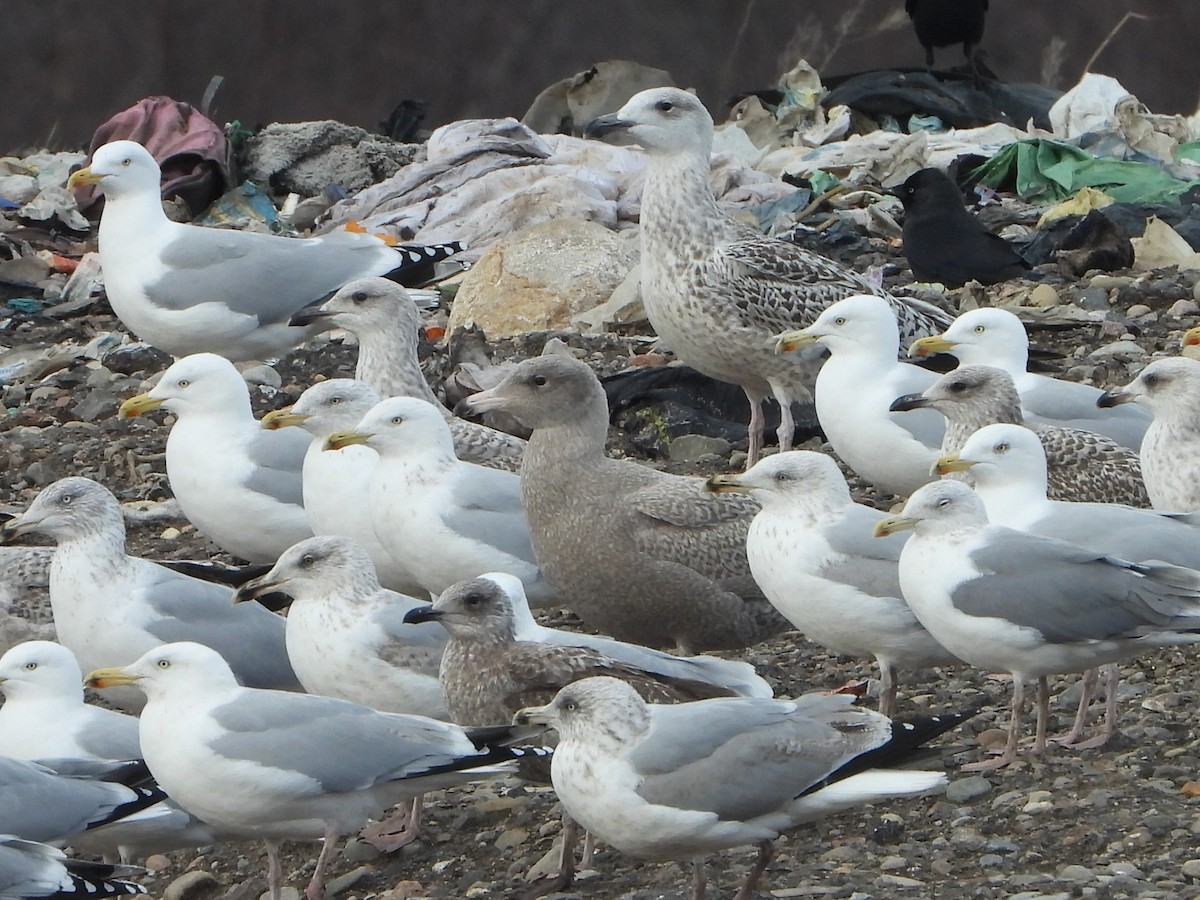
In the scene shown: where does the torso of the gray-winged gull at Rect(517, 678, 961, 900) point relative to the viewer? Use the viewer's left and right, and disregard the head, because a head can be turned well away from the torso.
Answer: facing to the left of the viewer

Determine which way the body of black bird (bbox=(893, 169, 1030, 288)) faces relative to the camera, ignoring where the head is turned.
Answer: to the viewer's left

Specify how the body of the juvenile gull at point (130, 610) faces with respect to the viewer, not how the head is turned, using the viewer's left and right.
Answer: facing to the left of the viewer

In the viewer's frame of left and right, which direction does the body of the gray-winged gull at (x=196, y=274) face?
facing to the left of the viewer

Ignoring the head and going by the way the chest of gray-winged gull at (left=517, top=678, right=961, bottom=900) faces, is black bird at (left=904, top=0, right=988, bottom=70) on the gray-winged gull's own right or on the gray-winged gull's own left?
on the gray-winged gull's own right

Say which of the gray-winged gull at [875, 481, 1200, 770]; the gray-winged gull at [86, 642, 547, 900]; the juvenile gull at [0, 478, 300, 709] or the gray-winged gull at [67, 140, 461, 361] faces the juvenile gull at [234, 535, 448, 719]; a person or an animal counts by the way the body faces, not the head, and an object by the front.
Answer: the gray-winged gull at [875, 481, 1200, 770]

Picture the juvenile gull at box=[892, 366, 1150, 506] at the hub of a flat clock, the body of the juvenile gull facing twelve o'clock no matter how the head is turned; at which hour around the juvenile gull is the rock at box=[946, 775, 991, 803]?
The rock is roughly at 9 o'clock from the juvenile gull.

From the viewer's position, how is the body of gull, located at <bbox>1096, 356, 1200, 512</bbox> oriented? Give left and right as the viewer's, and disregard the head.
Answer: facing to the left of the viewer

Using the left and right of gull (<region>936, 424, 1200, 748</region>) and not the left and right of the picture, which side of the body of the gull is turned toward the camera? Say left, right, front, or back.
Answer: left

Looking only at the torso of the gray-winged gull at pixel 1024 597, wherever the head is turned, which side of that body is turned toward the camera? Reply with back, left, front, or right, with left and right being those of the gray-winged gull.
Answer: left

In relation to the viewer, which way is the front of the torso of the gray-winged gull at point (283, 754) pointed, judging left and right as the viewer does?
facing to the left of the viewer

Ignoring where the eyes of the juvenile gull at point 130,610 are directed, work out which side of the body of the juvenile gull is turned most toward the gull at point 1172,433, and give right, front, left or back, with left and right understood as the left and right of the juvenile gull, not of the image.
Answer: back

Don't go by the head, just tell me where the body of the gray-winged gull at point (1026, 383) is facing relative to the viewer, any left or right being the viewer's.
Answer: facing to the left of the viewer

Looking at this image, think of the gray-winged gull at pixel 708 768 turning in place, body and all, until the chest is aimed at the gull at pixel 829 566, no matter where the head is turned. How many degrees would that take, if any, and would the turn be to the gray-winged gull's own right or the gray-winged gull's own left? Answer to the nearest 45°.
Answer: approximately 90° to the gray-winged gull's own right
